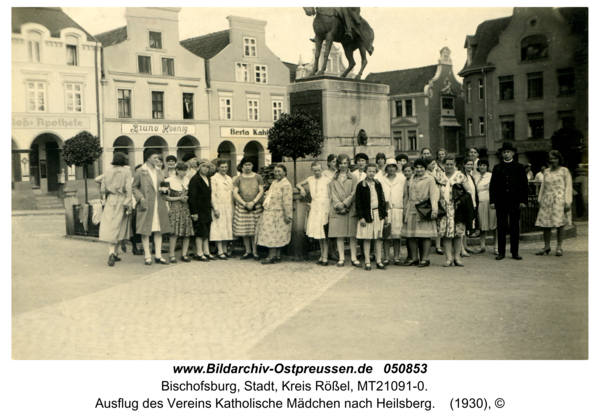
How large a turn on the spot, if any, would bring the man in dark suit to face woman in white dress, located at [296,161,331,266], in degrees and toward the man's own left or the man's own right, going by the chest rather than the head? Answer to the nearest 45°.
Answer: approximately 90° to the man's own right

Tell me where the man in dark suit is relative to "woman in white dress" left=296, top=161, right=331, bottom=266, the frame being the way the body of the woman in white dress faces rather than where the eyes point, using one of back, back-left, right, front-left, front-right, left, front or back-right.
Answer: left

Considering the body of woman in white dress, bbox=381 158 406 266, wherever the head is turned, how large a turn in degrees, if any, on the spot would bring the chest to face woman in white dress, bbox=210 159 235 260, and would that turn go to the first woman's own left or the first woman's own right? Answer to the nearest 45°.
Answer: approximately 90° to the first woman's own right

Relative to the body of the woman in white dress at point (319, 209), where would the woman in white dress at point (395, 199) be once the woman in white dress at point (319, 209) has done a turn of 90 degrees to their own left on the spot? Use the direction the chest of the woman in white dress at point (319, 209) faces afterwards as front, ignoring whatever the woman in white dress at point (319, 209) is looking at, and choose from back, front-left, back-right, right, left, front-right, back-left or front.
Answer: front

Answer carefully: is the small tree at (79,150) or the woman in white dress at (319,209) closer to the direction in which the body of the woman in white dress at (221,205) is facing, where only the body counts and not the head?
the woman in white dress

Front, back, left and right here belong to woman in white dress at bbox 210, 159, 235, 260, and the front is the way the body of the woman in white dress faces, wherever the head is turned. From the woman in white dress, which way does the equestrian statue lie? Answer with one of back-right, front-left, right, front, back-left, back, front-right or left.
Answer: left

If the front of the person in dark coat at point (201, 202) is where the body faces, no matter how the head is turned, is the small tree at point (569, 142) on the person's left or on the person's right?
on the person's left

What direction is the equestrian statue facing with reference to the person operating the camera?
facing the viewer and to the left of the viewer
